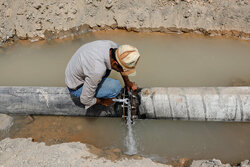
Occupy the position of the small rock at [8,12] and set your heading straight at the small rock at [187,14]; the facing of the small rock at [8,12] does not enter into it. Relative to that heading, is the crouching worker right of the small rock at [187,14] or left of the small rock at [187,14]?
right

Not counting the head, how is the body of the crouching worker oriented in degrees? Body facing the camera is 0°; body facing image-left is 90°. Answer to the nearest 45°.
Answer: approximately 270°

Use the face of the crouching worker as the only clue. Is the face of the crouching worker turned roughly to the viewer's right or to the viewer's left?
to the viewer's right

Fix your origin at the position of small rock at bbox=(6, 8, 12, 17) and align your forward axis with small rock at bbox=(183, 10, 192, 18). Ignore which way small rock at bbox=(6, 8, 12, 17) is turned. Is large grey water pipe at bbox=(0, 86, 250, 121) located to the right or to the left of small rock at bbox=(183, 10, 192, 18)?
right
